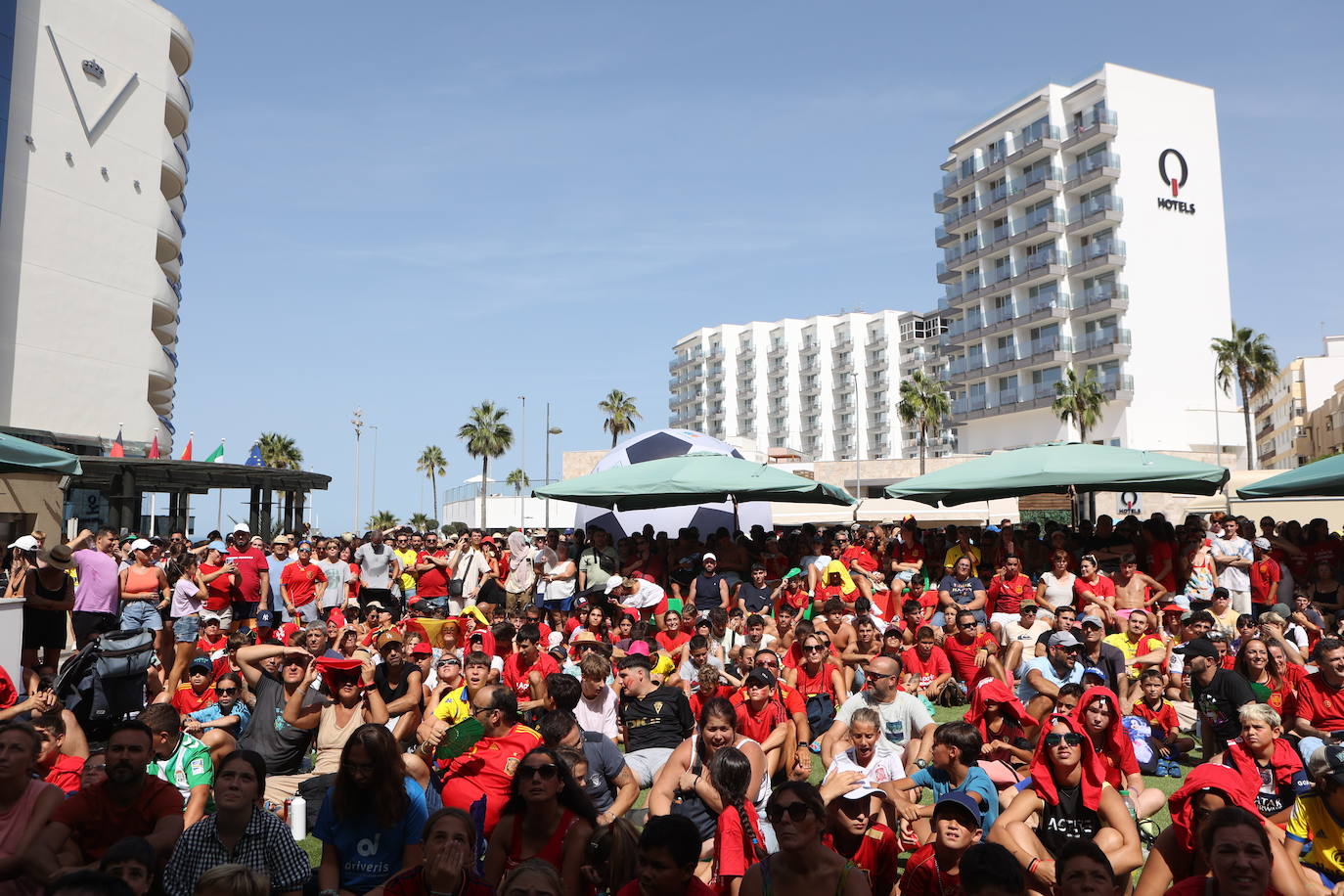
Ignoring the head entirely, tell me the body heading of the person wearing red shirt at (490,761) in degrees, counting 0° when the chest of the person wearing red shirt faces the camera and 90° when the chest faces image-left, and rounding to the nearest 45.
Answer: approximately 45°

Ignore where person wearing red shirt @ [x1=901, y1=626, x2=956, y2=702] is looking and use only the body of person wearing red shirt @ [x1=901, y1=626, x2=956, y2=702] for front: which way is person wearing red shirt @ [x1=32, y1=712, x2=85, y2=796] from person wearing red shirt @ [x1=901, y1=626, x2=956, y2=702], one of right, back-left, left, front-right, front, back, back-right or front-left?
front-right

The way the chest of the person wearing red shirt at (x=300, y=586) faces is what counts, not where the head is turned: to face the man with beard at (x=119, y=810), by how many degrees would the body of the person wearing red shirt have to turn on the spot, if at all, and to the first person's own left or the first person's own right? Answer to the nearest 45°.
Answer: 0° — they already face them

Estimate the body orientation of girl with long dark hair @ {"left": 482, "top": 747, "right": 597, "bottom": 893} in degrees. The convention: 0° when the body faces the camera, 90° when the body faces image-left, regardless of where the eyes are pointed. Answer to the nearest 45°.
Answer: approximately 0°

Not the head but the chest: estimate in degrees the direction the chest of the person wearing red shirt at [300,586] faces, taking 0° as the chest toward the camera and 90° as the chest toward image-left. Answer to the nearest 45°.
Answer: approximately 0°

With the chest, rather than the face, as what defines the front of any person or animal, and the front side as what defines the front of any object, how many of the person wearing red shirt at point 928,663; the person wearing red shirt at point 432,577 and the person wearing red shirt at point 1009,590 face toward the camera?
3

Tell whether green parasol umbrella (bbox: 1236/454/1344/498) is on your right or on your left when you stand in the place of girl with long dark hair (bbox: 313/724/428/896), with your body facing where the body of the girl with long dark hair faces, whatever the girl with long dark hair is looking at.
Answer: on your left
